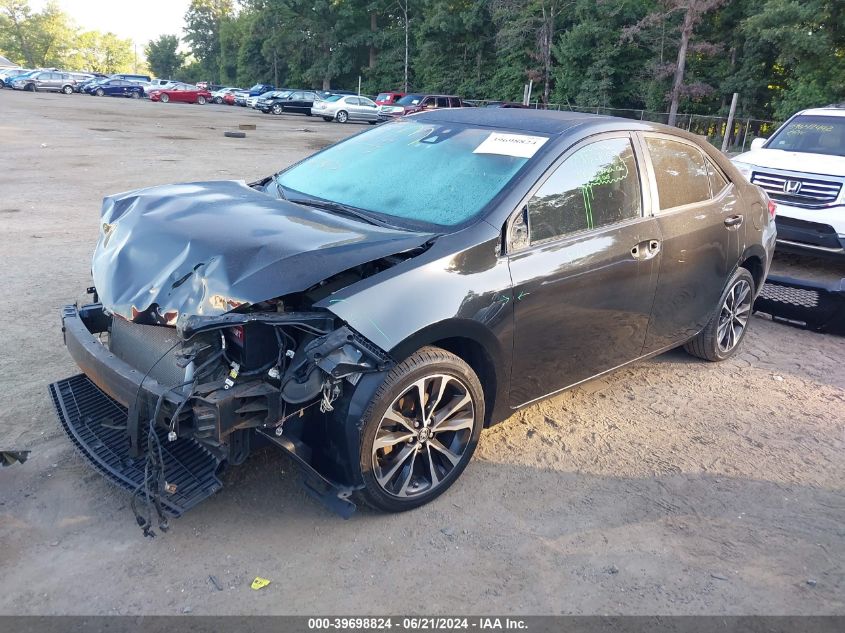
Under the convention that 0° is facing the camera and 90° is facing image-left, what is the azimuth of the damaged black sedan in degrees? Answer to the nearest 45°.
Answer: approximately 45°

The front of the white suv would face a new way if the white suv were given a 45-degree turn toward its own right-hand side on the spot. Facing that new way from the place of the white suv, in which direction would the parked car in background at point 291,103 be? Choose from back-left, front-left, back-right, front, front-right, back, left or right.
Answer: front-right

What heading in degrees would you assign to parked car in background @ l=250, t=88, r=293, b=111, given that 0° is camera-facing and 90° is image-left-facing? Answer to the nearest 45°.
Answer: approximately 45°

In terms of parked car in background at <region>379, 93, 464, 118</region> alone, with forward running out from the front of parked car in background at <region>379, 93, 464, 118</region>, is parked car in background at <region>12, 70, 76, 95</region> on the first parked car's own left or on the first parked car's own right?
on the first parked car's own right

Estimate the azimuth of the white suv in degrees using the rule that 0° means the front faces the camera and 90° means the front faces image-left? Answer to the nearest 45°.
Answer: approximately 45°

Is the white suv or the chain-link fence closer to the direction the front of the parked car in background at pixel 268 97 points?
the white suv

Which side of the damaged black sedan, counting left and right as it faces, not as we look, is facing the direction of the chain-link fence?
back

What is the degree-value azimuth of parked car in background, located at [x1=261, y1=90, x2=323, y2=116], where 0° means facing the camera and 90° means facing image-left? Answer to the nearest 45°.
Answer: approximately 45°

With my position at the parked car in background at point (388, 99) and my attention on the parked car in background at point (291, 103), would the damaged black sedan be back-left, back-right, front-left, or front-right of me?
back-left
